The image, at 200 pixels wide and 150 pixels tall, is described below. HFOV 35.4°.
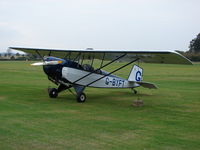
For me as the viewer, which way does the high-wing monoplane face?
facing the viewer and to the left of the viewer
